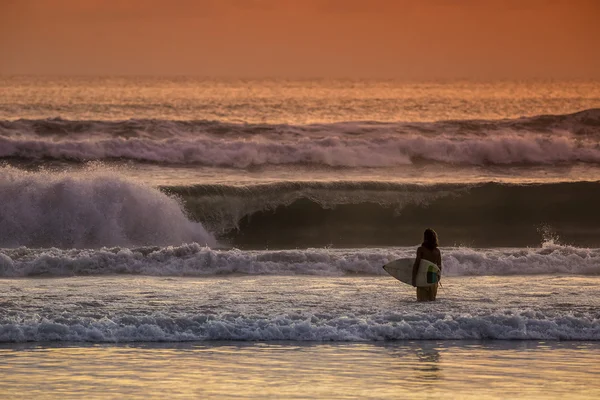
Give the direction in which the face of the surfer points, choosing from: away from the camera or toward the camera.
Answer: away from the camera

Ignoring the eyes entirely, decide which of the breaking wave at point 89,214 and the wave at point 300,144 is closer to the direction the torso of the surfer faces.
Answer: the wave

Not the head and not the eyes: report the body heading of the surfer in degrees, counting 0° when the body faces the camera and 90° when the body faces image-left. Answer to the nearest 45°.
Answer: approximately 180°

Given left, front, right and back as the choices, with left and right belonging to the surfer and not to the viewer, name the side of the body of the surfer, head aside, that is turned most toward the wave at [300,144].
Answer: front

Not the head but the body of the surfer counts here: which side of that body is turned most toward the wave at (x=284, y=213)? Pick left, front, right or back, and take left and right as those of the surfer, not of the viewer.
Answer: front

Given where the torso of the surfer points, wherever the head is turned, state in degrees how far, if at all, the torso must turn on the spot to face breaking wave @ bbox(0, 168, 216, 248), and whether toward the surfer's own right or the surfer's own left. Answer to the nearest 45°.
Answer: approximately 45° to the surfer's own left
